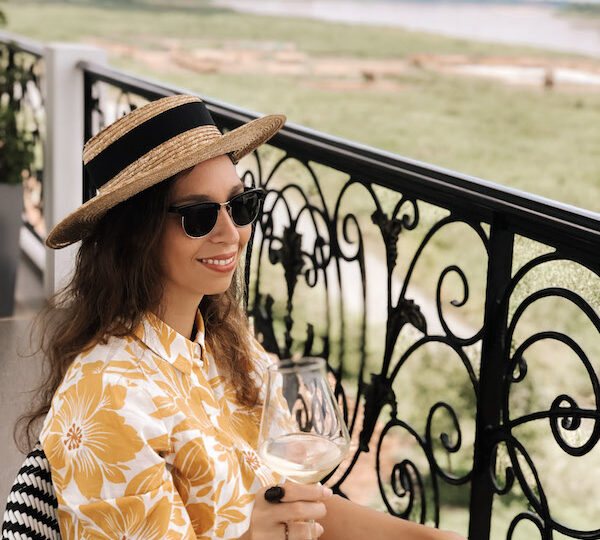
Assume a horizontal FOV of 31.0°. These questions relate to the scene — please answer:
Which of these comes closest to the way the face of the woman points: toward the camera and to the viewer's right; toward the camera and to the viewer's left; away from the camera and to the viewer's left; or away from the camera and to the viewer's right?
toward the camera and to the viewer's right

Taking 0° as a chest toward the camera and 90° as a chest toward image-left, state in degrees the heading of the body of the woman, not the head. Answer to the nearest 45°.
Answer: approximately 315°

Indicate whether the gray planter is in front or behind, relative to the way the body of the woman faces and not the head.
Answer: behind
